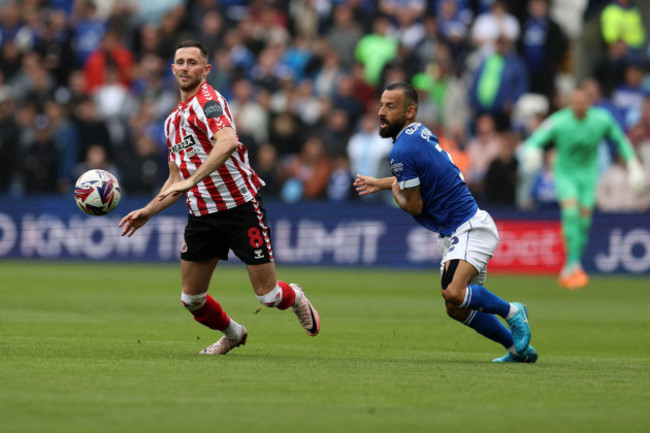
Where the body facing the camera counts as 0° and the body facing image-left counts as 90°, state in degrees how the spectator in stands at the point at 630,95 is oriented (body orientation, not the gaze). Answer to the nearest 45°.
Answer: approximately 0°

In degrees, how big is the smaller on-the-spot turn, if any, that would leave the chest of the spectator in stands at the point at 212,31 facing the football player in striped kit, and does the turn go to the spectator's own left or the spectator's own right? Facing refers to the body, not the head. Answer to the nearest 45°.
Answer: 0° — they already face them

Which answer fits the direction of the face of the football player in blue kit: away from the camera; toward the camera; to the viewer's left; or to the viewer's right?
to the viewer's left

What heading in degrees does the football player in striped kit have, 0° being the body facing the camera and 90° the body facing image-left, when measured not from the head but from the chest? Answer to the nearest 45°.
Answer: approximately 45°

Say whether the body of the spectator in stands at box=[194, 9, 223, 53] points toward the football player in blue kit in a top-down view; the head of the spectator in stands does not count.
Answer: yes

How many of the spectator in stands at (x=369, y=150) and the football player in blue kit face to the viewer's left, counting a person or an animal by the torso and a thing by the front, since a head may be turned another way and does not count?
1

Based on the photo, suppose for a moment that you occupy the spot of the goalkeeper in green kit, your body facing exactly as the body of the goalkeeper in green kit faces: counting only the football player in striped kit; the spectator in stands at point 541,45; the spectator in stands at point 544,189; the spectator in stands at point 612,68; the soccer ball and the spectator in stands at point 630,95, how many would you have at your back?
4
